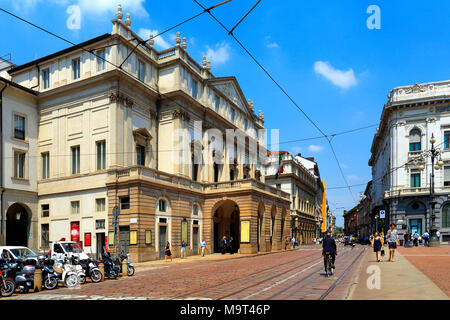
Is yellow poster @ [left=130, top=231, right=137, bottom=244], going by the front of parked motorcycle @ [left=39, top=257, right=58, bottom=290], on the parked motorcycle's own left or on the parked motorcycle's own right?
on the parked motorcycle's own left

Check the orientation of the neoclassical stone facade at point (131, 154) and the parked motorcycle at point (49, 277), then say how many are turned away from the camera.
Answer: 0

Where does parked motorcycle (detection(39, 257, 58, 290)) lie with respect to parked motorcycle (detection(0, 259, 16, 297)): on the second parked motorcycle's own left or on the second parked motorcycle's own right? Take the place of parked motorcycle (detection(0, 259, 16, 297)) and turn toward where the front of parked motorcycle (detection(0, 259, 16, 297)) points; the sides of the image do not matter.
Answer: on the second parked motorcycle's own left

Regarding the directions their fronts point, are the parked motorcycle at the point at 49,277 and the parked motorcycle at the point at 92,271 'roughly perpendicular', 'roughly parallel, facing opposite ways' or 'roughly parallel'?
roughly parallel

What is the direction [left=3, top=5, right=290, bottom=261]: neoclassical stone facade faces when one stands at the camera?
facing the viewer and to the right of the viewer
